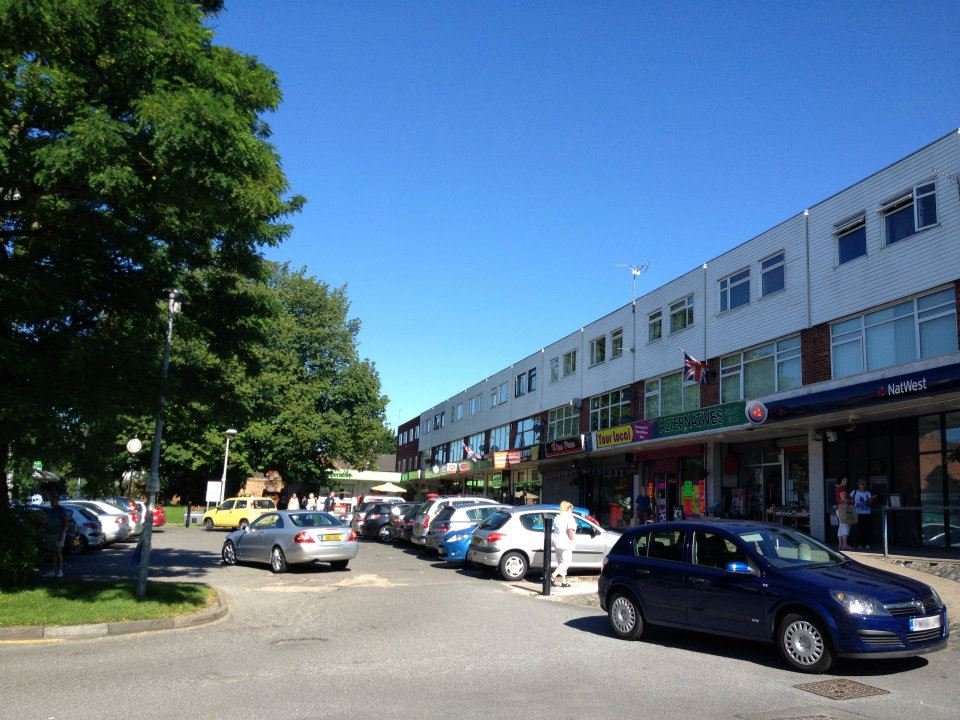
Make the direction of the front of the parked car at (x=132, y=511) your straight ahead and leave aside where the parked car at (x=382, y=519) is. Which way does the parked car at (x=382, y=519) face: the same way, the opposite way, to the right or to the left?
to the right

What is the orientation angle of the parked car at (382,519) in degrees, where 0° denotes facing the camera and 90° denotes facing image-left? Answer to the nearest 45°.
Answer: approximately 225°

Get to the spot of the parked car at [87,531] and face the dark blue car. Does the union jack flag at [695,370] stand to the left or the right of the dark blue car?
left

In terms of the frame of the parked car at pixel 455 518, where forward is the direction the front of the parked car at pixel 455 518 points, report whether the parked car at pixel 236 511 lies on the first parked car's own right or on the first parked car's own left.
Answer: on the first parked car's own left

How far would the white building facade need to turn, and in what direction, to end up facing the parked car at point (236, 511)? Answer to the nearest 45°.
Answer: approximately 90° to its right

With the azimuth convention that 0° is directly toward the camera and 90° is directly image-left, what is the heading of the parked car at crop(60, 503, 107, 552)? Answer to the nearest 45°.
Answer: approximately 135°

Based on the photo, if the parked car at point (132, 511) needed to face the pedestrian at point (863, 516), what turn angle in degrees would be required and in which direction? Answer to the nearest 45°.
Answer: approximately 180°

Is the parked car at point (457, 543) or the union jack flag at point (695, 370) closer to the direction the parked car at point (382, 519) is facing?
the union jack flag

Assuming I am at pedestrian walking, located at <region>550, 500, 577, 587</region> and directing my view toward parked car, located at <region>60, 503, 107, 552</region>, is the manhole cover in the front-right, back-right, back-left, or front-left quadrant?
back-left

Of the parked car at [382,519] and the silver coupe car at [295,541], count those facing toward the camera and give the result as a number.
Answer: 0

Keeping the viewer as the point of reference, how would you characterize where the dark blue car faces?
facing the viewer and to the right of the viewer

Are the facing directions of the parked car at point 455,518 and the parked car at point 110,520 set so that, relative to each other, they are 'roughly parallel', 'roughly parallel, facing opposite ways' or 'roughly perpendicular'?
roughly perpendicular

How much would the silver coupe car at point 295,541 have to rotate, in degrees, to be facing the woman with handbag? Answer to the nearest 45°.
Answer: approximately 135° to its right

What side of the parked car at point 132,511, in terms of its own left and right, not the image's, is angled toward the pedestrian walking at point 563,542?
back

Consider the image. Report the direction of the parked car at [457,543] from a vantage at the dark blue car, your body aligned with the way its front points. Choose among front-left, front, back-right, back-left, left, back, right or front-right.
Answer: back

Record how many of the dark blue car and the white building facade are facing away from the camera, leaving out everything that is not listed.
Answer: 0

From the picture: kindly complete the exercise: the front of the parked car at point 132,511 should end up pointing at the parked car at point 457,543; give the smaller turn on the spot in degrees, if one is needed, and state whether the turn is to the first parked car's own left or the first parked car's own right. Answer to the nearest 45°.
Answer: approximately 180°
